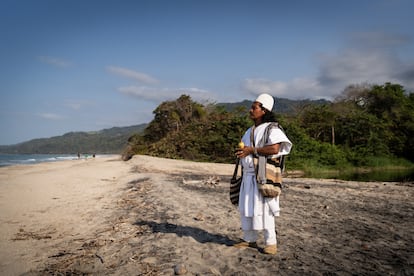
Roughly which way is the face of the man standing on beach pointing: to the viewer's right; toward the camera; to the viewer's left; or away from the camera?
to the viewer's left

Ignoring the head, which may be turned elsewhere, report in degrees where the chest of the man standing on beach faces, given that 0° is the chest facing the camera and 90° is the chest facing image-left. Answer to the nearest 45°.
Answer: approximately 45°
